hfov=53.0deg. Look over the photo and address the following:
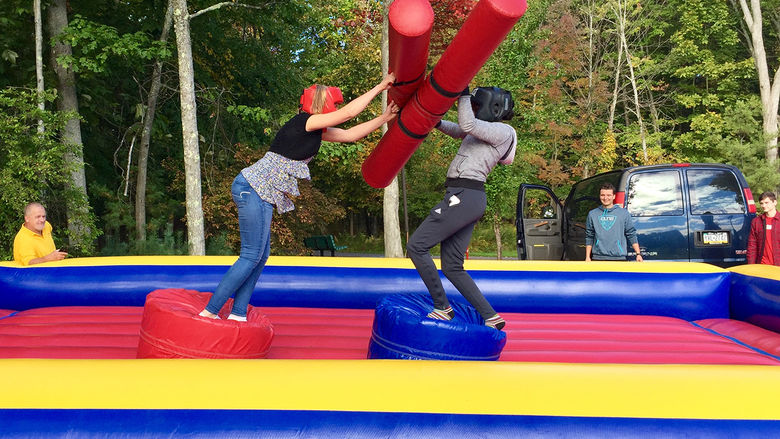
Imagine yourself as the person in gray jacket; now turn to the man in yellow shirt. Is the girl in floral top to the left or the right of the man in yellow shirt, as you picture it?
left

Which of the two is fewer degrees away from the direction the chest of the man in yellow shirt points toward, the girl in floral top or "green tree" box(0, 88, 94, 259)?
the girl in floral top

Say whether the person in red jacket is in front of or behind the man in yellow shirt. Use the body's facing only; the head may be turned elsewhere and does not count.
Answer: in front

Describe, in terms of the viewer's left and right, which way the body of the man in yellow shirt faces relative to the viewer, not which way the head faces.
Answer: facing the viewer and to the right of the viewer

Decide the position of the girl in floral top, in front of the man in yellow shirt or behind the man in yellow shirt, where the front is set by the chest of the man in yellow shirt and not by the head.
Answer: in front

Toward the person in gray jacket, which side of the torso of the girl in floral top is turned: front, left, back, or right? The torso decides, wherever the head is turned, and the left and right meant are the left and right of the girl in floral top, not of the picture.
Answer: front

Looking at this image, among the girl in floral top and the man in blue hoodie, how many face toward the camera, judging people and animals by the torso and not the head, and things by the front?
1

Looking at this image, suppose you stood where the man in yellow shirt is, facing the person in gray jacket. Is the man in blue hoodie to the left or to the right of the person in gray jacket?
left

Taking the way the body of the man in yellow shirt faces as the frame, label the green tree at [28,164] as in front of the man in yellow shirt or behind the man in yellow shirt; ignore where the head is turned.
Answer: behind

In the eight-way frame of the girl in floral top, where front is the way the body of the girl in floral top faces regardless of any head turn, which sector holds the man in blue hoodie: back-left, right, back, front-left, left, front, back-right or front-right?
front-left

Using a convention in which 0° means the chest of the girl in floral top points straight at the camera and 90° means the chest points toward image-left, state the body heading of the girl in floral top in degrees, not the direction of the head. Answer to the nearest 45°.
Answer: approximately 270°

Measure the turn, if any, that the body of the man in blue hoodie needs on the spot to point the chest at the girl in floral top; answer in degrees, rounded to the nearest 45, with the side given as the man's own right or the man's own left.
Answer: approximately 45° to the man's own right

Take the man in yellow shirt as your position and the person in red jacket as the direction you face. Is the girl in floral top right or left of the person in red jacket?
right

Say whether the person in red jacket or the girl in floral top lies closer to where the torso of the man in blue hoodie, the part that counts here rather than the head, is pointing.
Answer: the girl in floral top
